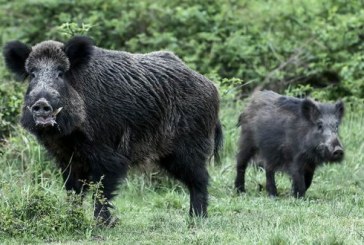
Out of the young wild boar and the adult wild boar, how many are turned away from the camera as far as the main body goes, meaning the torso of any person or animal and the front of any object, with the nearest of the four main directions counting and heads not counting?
0

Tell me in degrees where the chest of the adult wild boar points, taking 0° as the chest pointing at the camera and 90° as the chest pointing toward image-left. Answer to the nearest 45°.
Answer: approximately 45°

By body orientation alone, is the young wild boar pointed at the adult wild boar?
no

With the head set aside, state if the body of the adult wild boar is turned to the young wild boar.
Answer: no
